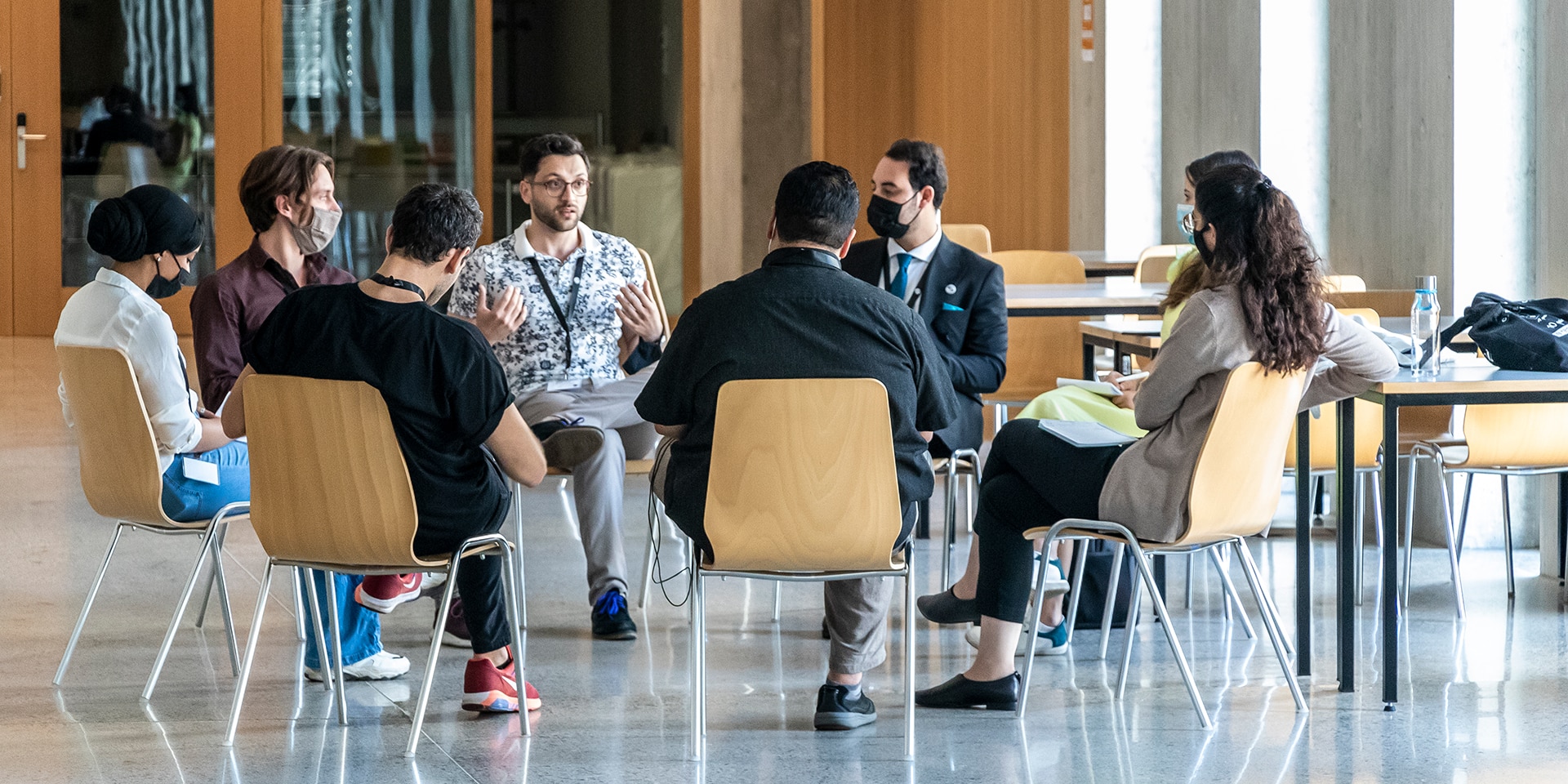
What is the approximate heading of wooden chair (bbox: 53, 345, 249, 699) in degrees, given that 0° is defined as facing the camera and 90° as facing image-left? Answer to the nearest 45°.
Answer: approximately 225°

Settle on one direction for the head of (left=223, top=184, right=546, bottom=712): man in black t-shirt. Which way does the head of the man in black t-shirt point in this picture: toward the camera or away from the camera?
away from the camera

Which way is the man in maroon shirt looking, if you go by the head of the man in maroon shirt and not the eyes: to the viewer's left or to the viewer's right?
to the viewer's right

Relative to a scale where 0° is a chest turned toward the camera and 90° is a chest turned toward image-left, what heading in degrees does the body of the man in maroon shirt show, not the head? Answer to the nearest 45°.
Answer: approximately 315°

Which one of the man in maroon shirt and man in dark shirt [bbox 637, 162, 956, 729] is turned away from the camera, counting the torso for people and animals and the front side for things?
the man in dark shirt

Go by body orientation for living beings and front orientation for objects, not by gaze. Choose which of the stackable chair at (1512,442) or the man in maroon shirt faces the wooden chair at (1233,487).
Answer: the man in maroon shirt

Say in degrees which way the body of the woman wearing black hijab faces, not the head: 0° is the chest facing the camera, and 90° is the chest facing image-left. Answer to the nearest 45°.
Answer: approximately 225°
